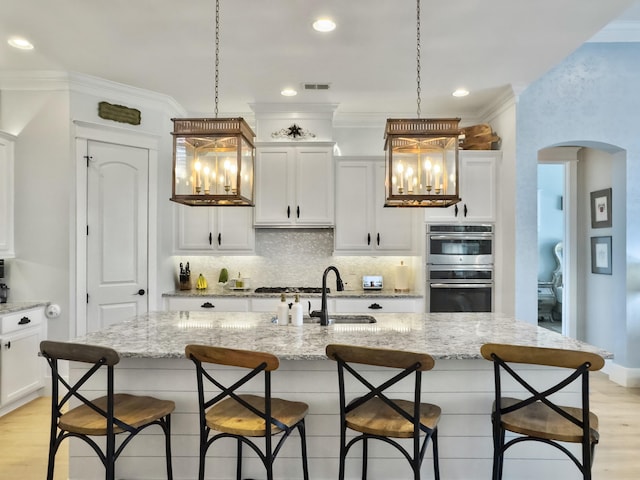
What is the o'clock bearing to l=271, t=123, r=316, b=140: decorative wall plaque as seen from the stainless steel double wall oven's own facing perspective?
The decorative wall plaque is roughly at 3 o'clock from the stainless steel double wall oven.

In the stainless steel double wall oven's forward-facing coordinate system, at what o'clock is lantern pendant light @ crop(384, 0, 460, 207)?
The lantern pendant light is roughly at 12 o'clock from the stainless steel double wall oven.

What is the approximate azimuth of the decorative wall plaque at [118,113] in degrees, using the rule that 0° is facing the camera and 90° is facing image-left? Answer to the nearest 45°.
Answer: approximately 315°

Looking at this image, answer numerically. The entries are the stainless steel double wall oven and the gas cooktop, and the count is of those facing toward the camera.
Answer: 2

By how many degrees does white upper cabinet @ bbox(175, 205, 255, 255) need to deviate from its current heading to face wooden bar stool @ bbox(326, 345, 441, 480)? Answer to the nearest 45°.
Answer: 0° — it already faces it

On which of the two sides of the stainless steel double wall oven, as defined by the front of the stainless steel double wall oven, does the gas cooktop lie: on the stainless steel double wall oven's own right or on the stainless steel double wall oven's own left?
on the stainless steel double wall oven's own right

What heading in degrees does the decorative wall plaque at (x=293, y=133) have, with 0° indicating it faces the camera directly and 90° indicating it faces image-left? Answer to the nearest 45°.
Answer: approximately 0°

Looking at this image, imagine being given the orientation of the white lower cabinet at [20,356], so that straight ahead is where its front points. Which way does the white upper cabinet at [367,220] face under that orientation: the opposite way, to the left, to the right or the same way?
to the right

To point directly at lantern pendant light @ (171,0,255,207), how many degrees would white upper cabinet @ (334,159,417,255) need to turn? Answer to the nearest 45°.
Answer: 0° — it already faces it

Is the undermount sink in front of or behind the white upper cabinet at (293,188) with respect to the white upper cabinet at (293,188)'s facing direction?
in front

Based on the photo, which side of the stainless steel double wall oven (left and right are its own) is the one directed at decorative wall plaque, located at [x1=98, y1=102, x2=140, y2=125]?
right

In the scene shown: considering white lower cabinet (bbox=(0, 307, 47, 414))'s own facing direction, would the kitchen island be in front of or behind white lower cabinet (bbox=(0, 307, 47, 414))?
in front
